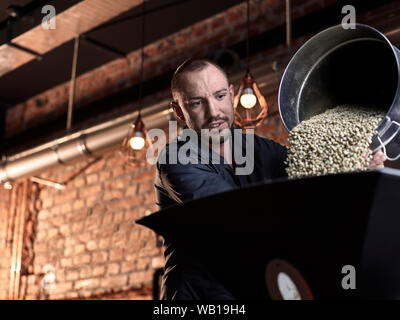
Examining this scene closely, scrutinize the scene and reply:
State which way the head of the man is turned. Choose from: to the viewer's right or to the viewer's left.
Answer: to the viewer's right

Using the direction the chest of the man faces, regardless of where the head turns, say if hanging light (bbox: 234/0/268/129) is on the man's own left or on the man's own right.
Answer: on the man's own left

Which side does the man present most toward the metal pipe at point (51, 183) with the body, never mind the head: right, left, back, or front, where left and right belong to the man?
back

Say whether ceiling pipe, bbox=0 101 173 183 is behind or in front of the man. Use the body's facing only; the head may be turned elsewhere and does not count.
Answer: behind

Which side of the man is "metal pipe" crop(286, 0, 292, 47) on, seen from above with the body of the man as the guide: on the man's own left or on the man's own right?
on the man's own left

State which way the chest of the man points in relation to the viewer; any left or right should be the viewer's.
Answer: facing the viewer and to the right of the viewer
